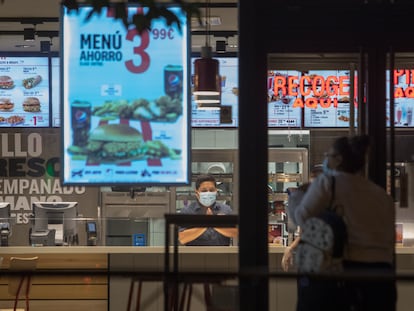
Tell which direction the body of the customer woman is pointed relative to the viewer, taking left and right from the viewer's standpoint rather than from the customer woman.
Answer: facing away from the viewer and to the left of the viewer

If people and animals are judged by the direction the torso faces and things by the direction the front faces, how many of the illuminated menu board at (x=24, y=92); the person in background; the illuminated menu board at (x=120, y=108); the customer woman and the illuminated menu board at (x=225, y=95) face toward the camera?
4

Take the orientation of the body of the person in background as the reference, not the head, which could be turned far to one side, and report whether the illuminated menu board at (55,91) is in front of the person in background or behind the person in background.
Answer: behind

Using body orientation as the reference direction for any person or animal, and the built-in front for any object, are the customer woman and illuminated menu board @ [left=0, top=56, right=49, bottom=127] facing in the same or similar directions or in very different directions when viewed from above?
very different directions

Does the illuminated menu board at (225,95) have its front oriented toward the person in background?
yes
